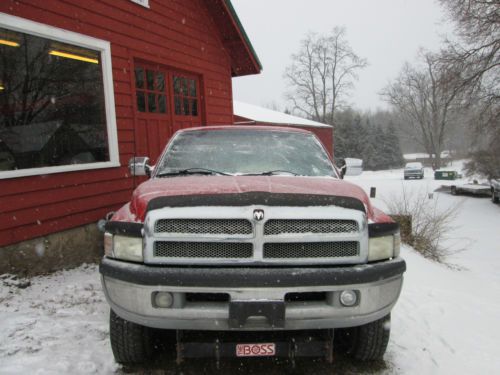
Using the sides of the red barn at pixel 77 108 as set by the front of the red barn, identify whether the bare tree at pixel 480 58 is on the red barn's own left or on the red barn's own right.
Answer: on the red barn's own left

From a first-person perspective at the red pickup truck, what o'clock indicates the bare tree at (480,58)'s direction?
The bare tree is roughly at 7 o'clock from the red pickup truck.

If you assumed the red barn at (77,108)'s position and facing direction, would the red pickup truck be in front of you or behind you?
in front

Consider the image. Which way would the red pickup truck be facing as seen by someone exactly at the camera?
facing the viewer

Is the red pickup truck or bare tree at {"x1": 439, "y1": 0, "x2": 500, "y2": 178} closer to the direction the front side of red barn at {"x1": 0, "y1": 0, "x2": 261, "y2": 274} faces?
the red pickup truck

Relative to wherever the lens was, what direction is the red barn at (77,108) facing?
facing the viewer and to the right of the viewer

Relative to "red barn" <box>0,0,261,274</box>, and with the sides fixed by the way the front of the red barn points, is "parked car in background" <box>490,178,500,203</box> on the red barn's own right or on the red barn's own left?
on the red barn's own left

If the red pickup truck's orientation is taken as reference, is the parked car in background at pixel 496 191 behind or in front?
behind

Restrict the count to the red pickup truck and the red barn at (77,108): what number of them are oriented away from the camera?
0
